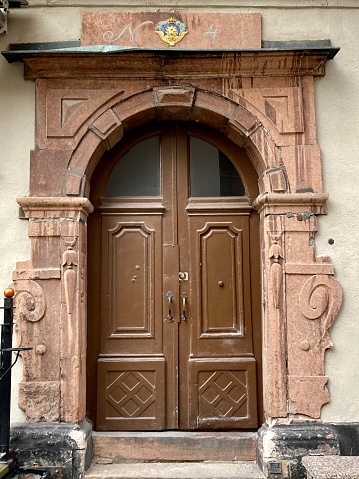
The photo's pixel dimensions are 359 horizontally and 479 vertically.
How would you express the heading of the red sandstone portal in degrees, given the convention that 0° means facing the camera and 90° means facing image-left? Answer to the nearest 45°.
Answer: approximately 0°

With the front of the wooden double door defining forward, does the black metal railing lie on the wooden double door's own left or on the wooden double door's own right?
on the wooden double door's own right
